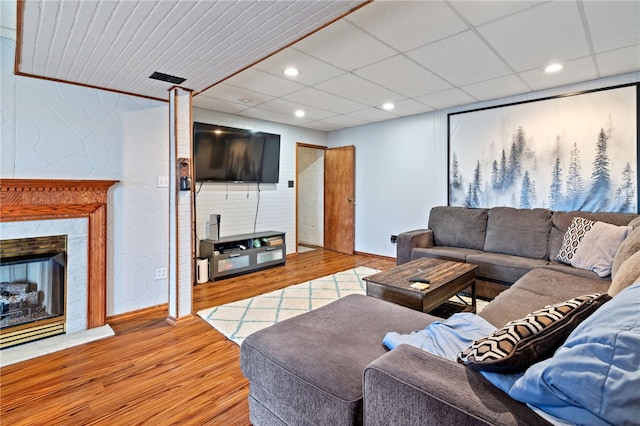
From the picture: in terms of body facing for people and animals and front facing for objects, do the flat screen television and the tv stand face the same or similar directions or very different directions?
same or similar directions

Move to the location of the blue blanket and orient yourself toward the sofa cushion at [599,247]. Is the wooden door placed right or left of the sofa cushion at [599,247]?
left

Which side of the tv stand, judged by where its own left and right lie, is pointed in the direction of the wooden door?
left

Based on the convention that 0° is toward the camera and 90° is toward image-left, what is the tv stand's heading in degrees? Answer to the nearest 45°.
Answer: approximately 315°

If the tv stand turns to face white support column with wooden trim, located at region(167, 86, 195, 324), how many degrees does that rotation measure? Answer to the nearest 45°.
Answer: approximately 45° to its right

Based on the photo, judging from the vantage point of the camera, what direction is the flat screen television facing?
facing the viewer and to the right of the viewer

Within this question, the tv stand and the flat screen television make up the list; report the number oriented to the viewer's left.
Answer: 0

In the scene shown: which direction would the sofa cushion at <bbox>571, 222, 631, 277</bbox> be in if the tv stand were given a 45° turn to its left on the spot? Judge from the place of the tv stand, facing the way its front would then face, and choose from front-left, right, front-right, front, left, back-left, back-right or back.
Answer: front-right

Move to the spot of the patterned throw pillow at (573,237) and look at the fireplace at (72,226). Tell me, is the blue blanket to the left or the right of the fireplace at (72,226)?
left
